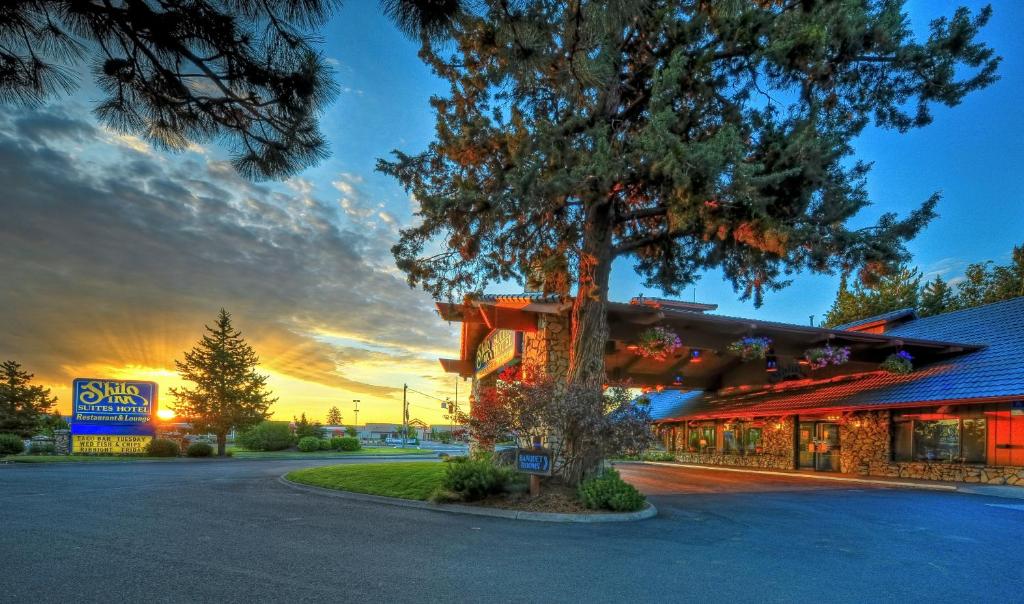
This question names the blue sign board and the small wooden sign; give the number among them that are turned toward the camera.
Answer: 2

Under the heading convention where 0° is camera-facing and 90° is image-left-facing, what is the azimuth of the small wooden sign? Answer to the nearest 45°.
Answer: approximately 0°

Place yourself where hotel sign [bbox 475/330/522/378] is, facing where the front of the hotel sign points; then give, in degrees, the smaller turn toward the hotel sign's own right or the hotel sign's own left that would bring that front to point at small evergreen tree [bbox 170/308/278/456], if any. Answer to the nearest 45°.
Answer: approximately 90° to the hotel sign's own right

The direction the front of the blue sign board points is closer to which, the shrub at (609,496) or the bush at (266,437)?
the shrub

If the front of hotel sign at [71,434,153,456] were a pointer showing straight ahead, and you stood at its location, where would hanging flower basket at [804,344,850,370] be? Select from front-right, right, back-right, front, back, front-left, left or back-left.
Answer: front-left

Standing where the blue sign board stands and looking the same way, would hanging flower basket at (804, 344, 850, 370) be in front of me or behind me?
in front

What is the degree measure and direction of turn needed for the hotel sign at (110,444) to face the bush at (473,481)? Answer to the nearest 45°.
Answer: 0° — it already faces it

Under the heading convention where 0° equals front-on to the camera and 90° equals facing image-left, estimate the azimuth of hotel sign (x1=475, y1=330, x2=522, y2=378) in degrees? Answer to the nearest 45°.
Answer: approximately 45°
